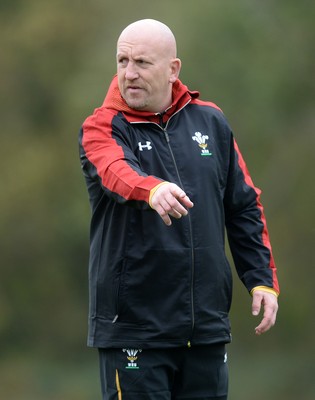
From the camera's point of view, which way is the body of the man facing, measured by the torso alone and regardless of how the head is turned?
toward the camera

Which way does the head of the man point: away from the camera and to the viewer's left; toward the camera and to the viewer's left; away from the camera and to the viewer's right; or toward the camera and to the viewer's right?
toward the camera and to the viewer's left
